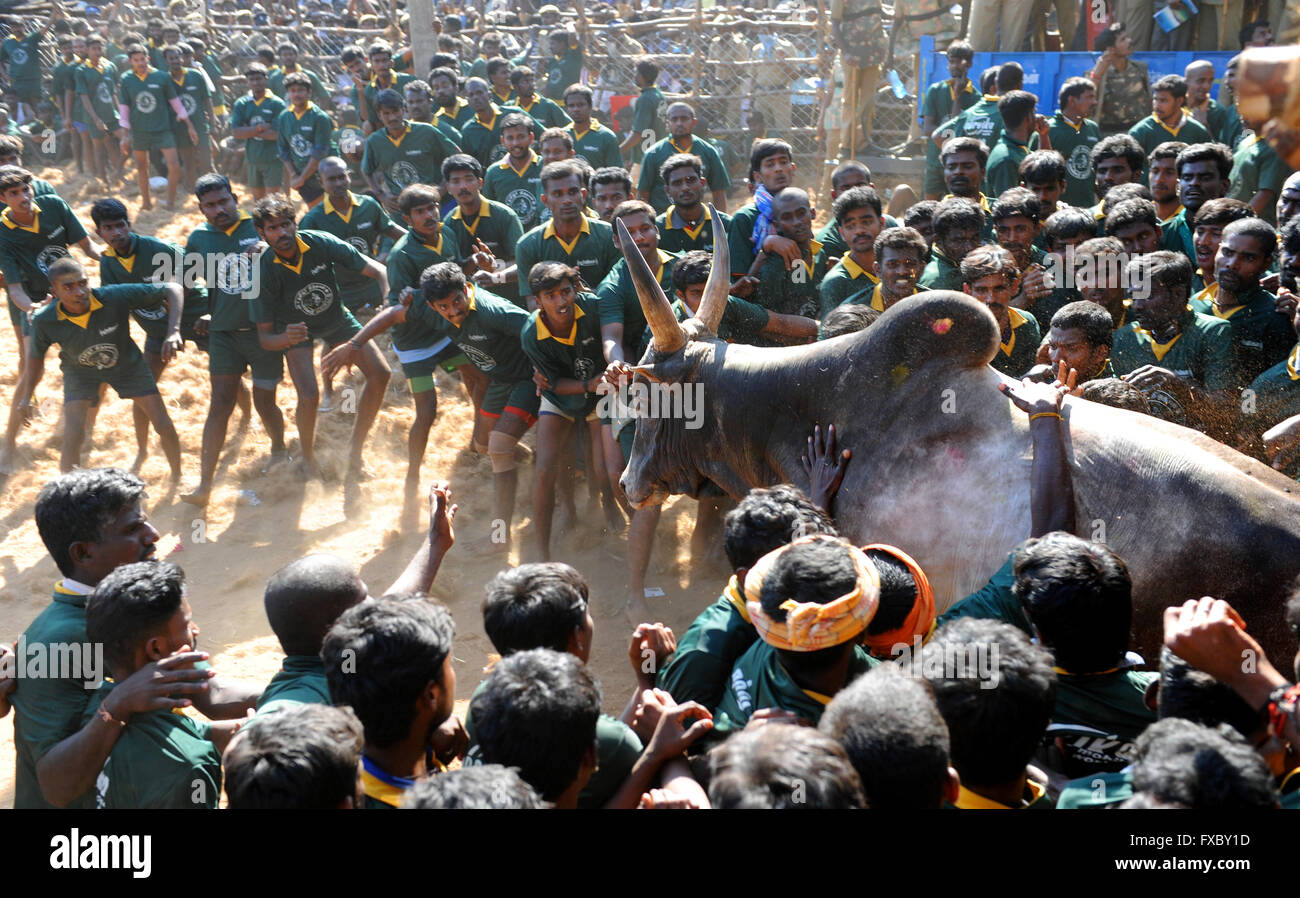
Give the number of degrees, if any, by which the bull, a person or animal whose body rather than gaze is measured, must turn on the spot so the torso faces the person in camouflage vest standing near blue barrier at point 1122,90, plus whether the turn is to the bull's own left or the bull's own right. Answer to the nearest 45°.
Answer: approximately 90° to the bull's own right

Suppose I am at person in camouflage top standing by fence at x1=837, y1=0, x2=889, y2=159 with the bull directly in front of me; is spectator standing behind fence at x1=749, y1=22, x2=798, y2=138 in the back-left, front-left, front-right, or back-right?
back-right

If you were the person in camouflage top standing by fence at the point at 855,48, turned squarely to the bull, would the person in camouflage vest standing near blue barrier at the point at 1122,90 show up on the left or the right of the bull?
left

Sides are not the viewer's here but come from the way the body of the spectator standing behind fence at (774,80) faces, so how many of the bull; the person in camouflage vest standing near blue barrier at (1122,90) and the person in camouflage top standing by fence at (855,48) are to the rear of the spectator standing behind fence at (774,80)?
0

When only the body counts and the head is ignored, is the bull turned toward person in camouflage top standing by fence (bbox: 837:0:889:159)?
no

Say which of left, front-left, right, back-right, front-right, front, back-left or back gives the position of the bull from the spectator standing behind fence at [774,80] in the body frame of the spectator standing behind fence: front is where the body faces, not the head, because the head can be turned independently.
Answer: front

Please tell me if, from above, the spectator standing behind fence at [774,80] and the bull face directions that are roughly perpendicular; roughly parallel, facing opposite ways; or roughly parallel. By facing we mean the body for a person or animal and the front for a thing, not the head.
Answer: roughly perpendicular

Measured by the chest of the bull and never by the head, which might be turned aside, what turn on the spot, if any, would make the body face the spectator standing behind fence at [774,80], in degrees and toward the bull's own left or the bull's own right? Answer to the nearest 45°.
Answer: approximately 90° to the bull's own right

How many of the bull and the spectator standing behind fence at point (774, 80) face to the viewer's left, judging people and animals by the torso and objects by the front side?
1

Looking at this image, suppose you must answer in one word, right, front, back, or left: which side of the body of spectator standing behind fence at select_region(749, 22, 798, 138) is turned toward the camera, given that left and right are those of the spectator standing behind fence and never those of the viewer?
front

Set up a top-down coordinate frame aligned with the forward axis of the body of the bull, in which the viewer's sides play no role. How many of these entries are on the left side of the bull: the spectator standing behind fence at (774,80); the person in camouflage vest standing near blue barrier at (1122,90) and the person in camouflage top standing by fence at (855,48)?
0

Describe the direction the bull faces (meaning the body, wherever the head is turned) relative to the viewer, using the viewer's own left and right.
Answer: facing to the left of the viewer
